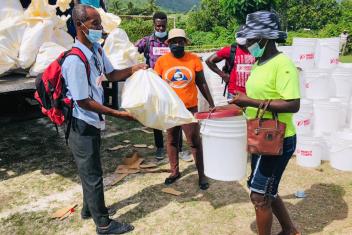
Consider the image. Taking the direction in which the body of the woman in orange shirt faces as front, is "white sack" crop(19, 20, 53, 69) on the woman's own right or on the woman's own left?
on the woman's own right

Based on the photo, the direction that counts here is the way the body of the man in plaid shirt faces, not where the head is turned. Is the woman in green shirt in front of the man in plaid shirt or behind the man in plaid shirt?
in front

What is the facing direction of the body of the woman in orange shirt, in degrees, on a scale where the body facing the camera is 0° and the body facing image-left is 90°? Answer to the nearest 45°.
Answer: approximately 0°

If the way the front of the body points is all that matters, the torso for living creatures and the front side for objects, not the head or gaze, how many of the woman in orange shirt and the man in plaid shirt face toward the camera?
2

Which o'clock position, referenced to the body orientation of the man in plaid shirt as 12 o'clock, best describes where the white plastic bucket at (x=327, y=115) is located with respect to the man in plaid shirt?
The white plastic bucket is roughly at 9 o'clock from the man in plaid shirt.

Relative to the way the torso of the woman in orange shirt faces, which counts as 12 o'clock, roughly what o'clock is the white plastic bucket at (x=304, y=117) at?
The white plastic bucket is roughly at 8 o'clock from the woman in orange shirt.

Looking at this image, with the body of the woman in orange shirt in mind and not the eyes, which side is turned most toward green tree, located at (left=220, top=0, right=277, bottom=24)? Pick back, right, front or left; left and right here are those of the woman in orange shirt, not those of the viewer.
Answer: back

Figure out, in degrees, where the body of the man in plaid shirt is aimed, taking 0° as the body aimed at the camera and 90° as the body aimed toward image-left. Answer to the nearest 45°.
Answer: approximately 0°

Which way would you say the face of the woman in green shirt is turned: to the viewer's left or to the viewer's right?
to the viewer's left

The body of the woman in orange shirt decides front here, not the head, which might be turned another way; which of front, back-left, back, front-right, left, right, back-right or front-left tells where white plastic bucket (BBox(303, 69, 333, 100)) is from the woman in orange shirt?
back-left
